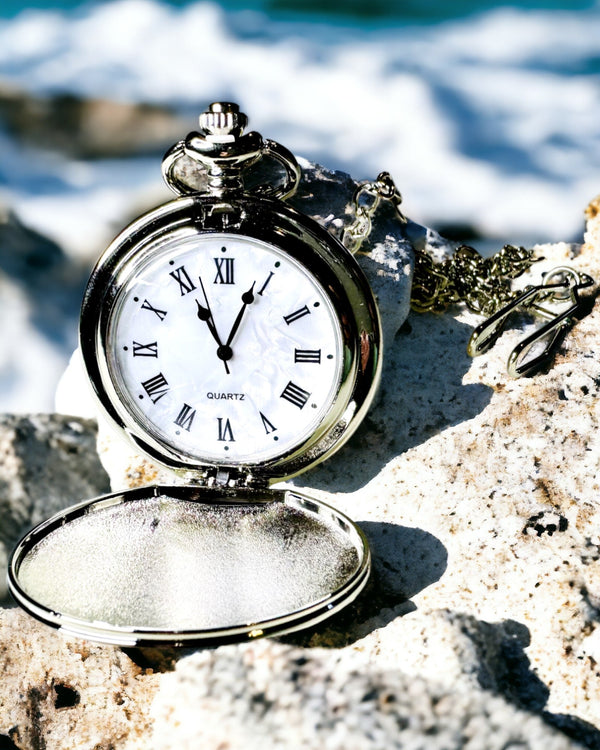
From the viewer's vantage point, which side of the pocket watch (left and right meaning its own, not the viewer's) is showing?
front
